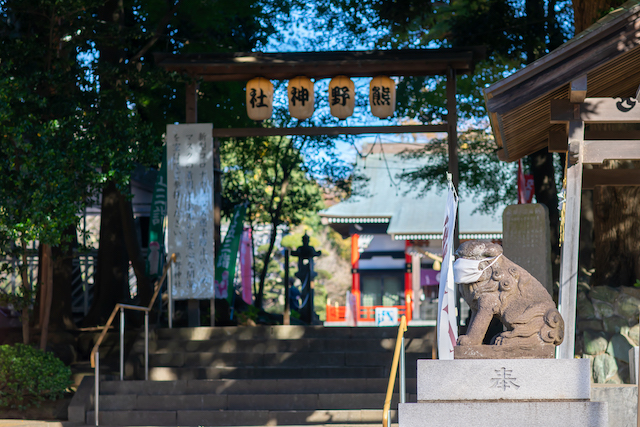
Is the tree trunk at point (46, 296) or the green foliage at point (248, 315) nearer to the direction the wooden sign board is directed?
the tree trunk

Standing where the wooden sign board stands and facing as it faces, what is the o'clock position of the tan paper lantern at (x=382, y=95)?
The tan paper lantern is roughly at 9 o'clock from the wooden sign board.

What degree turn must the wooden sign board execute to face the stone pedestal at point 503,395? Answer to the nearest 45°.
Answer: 0° — it already faces it

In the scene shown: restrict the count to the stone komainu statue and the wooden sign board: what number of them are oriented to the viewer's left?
1

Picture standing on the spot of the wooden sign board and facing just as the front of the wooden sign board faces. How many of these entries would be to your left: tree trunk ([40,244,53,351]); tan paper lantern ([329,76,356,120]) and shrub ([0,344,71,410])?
1

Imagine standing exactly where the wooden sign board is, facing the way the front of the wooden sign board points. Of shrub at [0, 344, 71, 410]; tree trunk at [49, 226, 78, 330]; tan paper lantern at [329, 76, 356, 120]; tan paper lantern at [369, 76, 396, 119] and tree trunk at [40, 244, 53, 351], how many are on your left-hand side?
2

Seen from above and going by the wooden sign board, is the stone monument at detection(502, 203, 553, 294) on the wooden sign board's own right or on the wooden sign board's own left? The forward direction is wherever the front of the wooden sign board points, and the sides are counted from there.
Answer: on the wooden sign board's own left

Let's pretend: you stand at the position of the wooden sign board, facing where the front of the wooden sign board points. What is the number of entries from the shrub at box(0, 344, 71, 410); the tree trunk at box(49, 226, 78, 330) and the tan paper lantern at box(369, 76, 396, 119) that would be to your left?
1

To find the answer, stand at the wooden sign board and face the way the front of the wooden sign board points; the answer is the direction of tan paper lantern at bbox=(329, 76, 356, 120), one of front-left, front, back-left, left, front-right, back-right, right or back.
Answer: left

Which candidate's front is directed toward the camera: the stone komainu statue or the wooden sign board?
the wooden sign board

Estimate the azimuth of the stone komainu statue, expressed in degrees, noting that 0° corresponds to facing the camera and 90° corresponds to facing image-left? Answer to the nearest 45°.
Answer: approximately 90°

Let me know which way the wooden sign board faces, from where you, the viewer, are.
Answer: facing the viewer

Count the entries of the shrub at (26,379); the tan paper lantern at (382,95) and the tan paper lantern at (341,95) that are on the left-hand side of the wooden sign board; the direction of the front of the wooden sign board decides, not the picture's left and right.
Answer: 2
